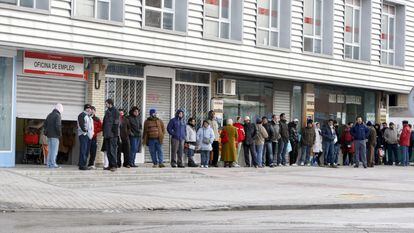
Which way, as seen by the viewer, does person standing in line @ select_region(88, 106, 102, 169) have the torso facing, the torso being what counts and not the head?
to the viewer's left

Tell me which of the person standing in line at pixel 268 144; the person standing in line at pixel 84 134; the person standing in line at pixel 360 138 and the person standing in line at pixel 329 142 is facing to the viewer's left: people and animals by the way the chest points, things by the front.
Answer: the person standing in line at pixel 268 144

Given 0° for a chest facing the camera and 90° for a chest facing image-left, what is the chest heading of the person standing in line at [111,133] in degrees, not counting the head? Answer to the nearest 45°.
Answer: approximately 45°

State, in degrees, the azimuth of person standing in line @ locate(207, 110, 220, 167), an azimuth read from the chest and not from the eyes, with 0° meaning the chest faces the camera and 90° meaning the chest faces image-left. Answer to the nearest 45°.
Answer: approximately 90°

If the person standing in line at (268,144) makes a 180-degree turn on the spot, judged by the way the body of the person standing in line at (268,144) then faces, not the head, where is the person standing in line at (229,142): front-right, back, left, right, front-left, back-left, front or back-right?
back-right
